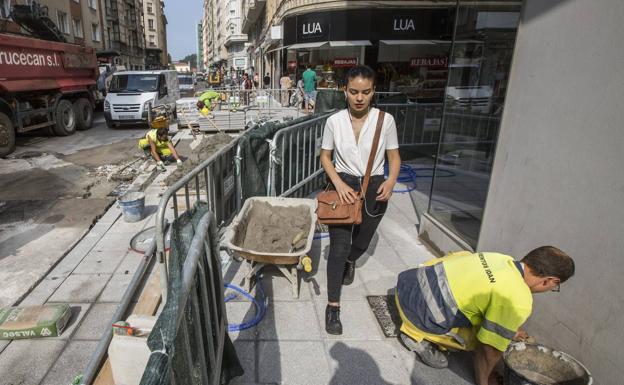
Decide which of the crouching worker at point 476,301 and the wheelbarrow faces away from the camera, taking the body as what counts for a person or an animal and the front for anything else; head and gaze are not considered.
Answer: the wheelbarrow

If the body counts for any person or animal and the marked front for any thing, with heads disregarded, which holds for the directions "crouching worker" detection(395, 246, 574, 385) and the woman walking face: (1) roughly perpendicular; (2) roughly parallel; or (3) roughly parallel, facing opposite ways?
roughly perpendicular

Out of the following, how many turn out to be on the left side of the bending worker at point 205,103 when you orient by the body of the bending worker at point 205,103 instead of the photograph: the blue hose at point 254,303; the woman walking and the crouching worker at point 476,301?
3

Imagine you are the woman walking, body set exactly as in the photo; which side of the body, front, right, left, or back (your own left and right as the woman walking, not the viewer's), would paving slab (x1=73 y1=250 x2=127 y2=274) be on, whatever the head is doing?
right

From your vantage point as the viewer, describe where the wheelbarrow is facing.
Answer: facing away from the viewer

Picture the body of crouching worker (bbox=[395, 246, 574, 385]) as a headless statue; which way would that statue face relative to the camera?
to the viewer's right

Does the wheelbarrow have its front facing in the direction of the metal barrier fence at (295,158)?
yes

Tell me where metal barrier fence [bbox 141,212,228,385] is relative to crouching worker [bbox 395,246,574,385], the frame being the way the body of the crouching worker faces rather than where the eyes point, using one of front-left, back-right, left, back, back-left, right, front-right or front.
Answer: back-right

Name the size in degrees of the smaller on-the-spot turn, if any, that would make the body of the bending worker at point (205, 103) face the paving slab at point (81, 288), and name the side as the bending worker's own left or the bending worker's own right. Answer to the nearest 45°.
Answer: approximately 90° to the bending worker's own left

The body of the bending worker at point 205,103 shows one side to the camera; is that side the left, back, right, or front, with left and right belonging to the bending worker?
left

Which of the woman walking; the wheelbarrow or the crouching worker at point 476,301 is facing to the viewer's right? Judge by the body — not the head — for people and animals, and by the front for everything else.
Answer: the crouching worker

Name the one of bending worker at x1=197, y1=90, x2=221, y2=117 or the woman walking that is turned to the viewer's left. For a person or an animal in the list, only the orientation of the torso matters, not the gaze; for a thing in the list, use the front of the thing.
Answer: the bending worker
